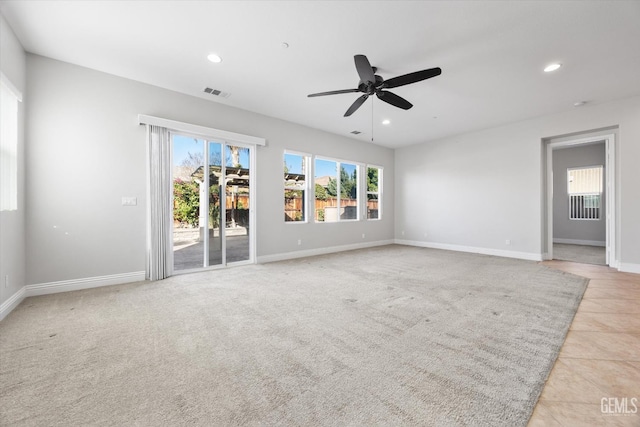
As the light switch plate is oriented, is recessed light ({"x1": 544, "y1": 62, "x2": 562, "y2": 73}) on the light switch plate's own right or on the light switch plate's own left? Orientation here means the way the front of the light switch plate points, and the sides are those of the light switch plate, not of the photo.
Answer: on the light switch plate's own left

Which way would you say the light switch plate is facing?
toward the camera

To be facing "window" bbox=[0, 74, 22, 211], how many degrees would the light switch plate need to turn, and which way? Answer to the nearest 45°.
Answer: approximately 45° to its right

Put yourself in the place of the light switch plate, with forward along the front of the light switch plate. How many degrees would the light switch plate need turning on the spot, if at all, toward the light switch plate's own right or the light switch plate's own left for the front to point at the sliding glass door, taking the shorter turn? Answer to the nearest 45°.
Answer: approximately 90° to the light switch plate's own left

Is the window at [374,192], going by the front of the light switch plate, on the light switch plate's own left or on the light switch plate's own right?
on the light switch plate's own left

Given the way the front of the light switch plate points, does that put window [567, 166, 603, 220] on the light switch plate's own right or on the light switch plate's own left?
on the light switch plate's own left

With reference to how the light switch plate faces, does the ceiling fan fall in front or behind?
in front

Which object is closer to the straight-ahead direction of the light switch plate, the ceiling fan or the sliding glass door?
the ceiling fan

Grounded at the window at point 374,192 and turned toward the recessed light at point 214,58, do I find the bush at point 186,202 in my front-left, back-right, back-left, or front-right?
front-right

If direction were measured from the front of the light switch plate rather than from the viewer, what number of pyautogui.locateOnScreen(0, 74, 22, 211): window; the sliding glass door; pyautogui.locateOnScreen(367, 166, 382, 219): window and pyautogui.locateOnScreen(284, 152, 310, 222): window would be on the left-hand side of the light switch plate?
3

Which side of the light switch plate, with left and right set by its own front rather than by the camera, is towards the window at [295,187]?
left

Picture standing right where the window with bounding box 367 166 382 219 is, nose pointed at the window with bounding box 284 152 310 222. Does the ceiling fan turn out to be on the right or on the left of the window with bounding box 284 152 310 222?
left
